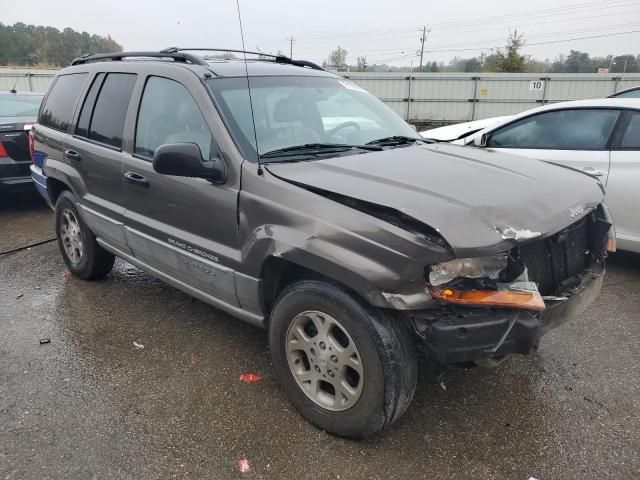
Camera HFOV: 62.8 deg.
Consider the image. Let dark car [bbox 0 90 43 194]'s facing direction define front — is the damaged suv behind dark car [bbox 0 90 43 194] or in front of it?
behind

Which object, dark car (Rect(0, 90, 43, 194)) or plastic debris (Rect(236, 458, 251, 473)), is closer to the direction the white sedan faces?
the dark car

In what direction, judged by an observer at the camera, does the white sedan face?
facing to the left of the viewer

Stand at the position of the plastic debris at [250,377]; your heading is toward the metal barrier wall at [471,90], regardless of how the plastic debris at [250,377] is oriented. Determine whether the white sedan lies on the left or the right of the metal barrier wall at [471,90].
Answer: right

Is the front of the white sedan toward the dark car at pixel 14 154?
yes

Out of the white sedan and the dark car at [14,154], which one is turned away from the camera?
the dark car

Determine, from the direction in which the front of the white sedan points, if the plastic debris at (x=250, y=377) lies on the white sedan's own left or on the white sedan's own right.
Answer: on the white sedan's own left

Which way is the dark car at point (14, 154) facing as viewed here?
away from the camera

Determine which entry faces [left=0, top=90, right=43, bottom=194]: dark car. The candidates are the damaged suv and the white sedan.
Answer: the white sedan

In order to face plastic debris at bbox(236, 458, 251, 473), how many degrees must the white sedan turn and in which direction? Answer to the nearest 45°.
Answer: approximately 90° to its left

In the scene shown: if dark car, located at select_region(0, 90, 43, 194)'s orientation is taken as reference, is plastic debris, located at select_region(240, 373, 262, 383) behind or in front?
behind

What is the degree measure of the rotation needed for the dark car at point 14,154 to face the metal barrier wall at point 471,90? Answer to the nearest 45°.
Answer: approximately 45° to its right

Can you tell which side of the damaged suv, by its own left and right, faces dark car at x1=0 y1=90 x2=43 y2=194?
back
